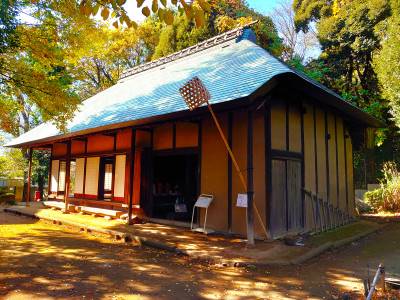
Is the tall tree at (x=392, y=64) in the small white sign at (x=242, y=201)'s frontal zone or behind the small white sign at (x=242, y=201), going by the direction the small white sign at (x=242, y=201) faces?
behind

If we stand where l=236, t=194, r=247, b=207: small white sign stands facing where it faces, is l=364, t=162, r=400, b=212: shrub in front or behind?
behind

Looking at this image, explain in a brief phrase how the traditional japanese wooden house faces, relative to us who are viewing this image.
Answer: facing the viewer and to the left of the viewer

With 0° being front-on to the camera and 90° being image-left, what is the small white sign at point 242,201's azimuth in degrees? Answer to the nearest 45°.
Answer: approximately 0°

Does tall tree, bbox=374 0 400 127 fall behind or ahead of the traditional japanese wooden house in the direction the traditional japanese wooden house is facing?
behind
